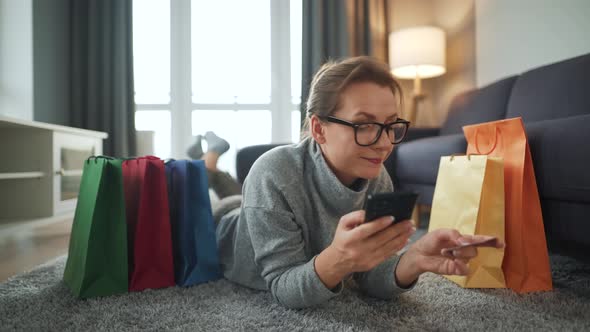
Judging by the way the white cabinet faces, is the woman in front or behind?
in front

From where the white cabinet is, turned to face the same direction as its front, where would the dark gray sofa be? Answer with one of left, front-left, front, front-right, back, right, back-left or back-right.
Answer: front

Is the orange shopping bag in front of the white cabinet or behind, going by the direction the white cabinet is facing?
in front

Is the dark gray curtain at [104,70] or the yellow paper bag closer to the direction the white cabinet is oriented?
the yellow paper bag

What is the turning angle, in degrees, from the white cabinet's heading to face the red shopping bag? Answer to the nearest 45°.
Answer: approximately 45° to its right

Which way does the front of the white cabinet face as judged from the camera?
facing the viewer and to the right of the viewer

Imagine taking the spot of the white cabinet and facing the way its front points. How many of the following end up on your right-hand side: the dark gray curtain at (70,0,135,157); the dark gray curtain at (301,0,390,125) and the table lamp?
0

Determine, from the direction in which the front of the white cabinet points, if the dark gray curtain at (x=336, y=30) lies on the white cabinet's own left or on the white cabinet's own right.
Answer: on the white cabinet's own left

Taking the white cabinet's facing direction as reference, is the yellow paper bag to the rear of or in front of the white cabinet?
in front

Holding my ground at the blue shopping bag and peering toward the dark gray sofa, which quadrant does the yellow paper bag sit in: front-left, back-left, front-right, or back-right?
front-right

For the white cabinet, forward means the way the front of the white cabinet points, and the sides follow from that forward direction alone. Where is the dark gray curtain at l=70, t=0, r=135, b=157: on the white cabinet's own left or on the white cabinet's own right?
on the white cabinet's own left
